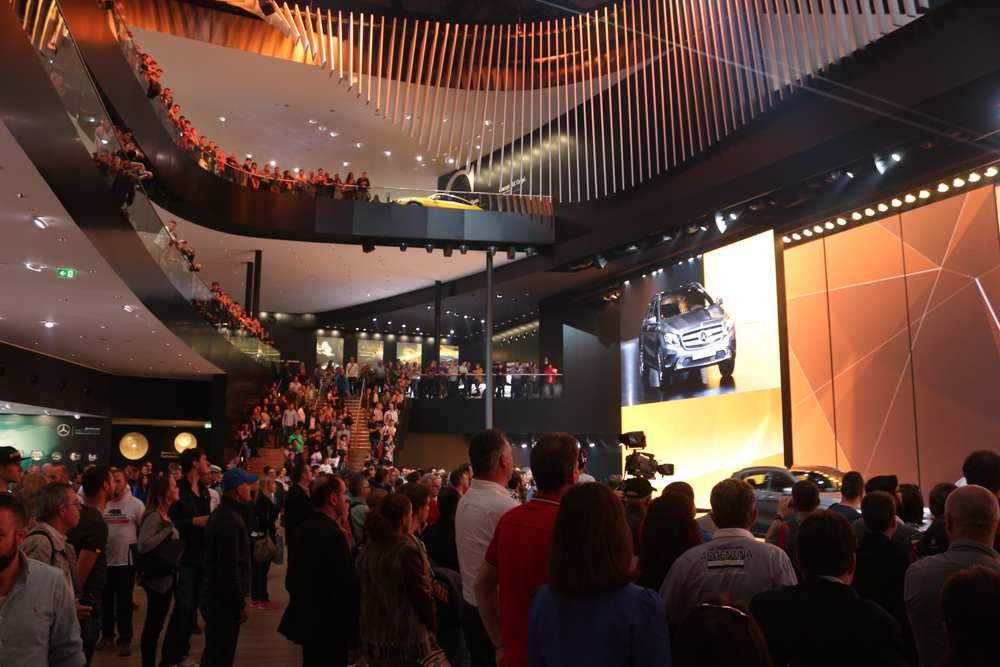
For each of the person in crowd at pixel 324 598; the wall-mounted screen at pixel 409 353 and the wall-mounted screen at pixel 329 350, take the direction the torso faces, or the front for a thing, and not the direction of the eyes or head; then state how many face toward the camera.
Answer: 2

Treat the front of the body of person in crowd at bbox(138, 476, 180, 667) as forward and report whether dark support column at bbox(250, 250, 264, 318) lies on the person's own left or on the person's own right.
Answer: on the person's own left

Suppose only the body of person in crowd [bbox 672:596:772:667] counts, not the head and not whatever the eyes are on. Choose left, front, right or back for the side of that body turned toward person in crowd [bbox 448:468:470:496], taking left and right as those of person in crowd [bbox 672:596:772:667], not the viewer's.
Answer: front

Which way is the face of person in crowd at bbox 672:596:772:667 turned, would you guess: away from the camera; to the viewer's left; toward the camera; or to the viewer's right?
away from the camera

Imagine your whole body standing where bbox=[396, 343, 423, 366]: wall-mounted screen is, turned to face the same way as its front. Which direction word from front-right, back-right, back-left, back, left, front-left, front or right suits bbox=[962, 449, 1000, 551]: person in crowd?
front

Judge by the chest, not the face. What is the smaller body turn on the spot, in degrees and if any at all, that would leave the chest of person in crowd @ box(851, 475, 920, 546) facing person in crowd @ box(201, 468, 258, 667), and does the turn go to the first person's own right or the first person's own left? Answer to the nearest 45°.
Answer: approximately 135° to the first person's own left

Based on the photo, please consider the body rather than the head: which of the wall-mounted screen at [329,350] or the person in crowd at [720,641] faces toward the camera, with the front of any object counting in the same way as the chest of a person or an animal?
the wall-mounted screen

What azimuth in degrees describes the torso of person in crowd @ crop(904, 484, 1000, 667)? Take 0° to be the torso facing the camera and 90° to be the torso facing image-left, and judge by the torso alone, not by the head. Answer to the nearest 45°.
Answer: approximately 180°

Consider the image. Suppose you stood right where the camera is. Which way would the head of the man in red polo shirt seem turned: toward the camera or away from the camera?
away from the camera

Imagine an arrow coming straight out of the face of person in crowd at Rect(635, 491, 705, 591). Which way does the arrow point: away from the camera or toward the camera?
away from the camera

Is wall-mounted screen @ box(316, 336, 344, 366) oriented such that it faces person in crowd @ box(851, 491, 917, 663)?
yes

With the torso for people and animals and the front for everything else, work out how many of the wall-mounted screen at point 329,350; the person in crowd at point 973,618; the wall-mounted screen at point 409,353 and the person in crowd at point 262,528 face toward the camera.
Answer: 2

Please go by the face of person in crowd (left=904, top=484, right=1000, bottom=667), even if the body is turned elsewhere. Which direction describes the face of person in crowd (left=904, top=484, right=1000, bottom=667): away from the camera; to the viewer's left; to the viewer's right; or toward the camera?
away from the camera

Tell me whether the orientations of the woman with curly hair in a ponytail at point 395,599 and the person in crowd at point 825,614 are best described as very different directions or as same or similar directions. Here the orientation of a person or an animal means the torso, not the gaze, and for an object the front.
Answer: same or similar directions

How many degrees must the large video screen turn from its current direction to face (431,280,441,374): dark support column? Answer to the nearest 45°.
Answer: approximately 90° to its right

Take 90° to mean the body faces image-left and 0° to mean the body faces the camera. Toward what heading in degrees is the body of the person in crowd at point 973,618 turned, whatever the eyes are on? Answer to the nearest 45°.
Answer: approximately 180°

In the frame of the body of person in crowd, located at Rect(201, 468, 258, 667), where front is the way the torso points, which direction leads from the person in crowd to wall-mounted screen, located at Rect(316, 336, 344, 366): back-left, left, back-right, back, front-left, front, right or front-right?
left

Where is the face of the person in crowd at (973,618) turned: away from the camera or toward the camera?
away from the camera

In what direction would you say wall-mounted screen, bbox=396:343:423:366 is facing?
toward the camera

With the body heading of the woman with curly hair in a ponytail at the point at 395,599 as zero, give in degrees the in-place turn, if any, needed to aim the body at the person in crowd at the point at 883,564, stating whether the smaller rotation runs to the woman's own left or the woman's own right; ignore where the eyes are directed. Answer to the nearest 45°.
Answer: approximately 45° to the woman's own right
